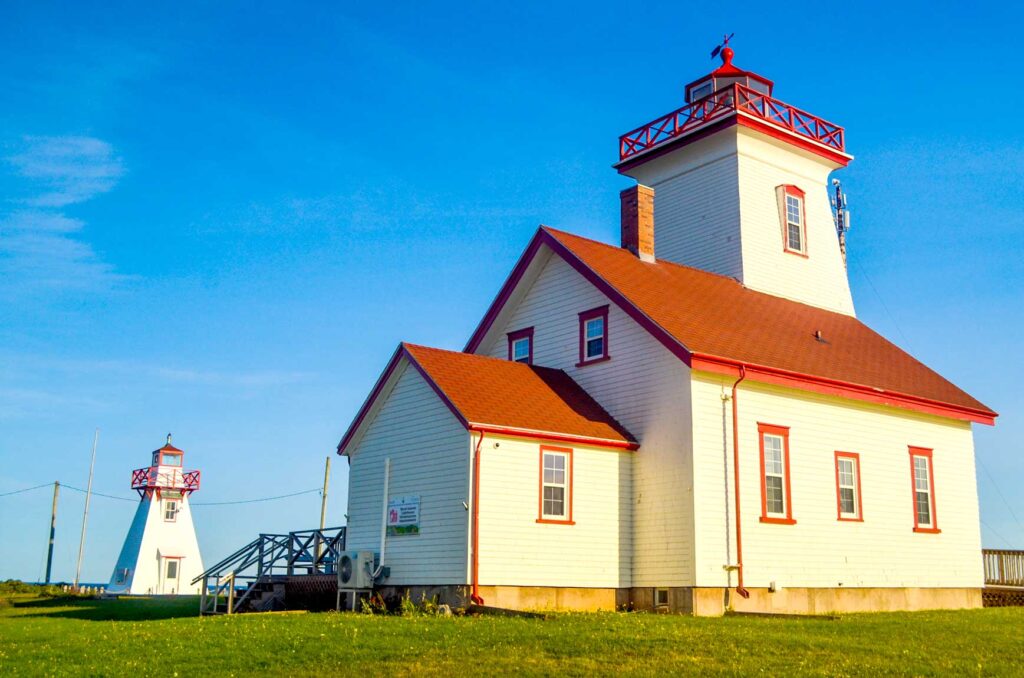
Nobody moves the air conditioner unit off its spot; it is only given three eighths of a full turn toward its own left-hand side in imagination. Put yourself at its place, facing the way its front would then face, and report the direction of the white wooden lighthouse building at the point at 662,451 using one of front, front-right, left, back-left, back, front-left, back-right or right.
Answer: front

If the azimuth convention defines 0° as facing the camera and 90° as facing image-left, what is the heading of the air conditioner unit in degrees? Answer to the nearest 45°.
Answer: approximately 45°

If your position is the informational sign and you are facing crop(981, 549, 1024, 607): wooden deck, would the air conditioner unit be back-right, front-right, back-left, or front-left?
back-left

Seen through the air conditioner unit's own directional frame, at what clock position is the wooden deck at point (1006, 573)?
The wooden deck is roughly at 7 o'clock from the air conditioner unit.
